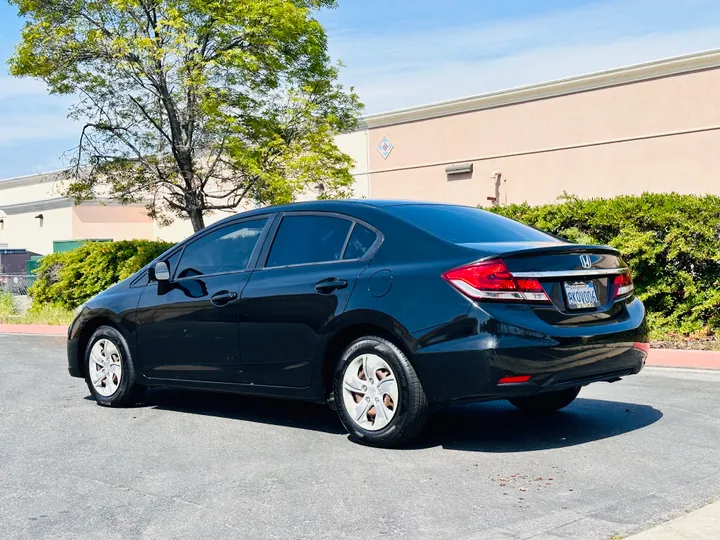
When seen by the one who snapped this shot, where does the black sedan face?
facing away from the viewer and to the left of the viewer

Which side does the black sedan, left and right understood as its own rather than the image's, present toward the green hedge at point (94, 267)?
front

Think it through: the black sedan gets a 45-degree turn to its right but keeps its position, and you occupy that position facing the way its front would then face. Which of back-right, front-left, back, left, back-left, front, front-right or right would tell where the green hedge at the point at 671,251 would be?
front-right

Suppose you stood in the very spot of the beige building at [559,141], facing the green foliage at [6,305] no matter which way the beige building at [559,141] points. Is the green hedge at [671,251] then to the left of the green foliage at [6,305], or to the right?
left

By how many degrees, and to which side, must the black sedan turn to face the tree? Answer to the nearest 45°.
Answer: approximately 45° to its right

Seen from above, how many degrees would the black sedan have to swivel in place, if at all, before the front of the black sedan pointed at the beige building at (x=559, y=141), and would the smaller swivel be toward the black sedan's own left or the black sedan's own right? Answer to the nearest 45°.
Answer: approximately 45° to the black sedan's own right

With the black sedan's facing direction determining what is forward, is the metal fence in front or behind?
in front
